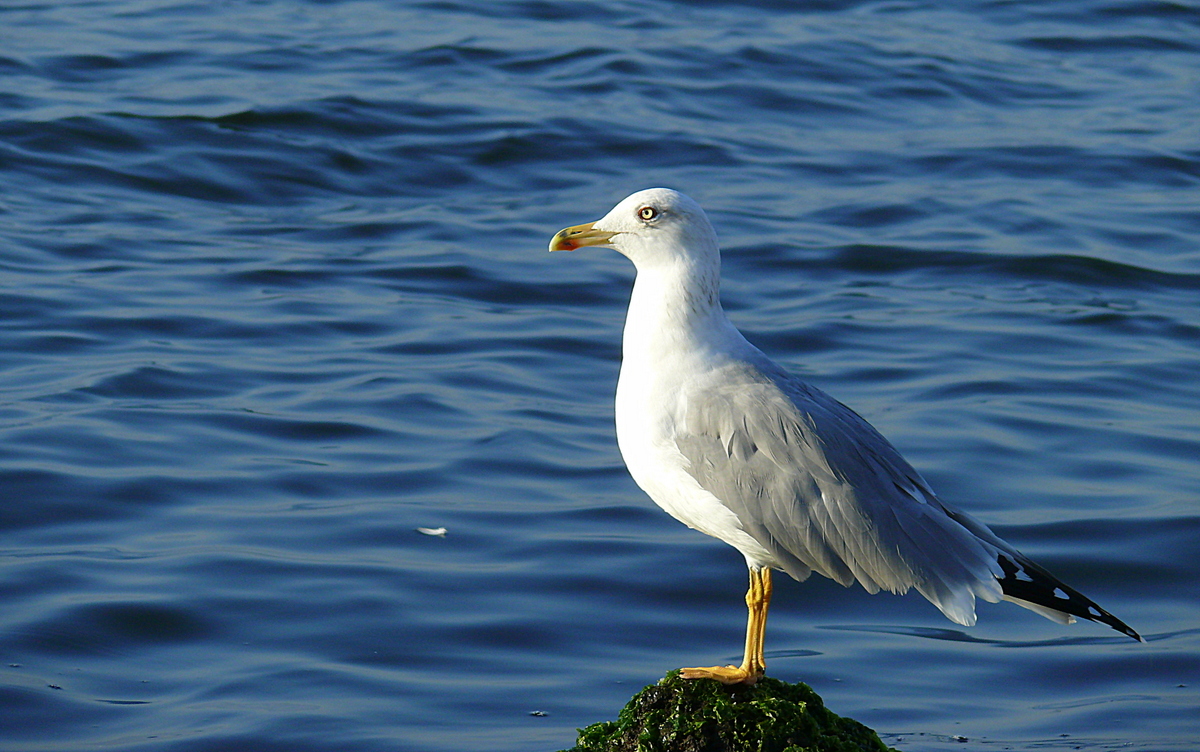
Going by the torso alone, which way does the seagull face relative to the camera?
to the viewer's left
